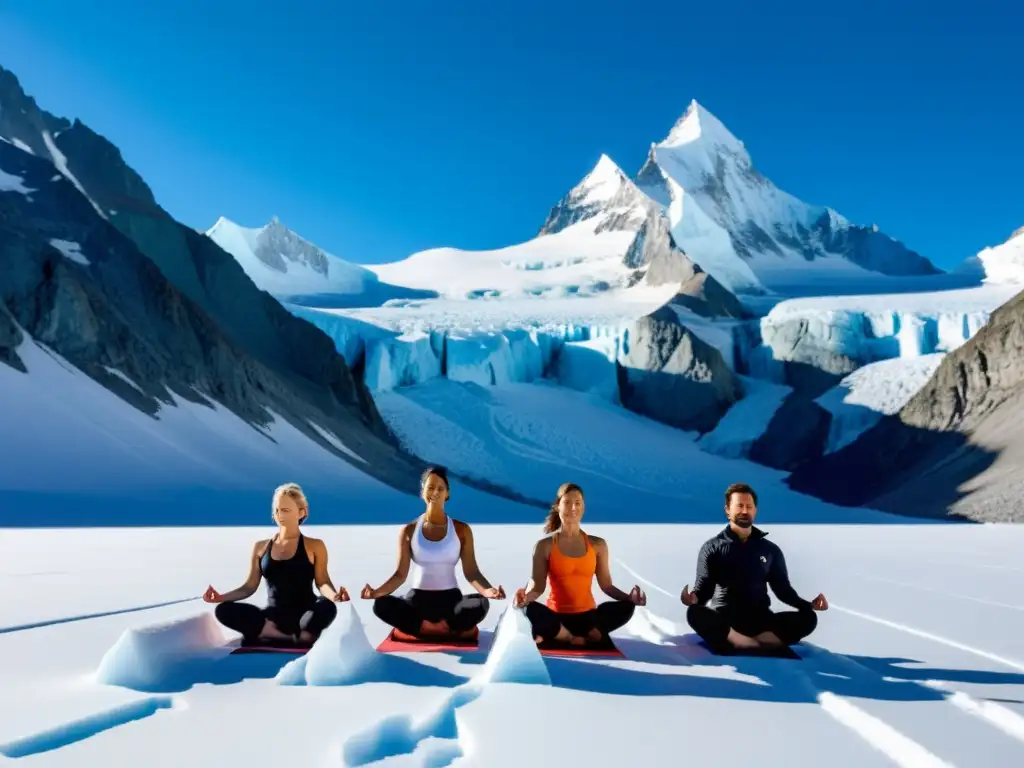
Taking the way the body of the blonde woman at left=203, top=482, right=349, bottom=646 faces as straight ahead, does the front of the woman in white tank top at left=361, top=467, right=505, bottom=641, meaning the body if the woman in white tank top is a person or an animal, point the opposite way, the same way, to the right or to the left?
the same way

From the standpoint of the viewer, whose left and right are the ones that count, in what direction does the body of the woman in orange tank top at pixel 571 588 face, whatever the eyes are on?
facing the viewer

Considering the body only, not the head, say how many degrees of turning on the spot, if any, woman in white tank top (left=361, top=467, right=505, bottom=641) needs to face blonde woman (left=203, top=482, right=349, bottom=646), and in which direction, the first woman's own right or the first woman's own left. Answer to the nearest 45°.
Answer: approximately 90° to the first woman's own right

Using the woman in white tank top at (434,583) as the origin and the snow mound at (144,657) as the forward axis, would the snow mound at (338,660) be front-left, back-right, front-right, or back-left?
front-left

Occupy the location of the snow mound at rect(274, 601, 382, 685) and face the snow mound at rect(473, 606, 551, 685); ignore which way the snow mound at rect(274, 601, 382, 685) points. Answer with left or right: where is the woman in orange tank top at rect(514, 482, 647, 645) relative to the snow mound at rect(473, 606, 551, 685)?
left

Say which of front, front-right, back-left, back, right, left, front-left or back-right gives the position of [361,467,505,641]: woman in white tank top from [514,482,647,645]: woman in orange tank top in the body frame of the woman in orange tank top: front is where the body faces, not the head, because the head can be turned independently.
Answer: right

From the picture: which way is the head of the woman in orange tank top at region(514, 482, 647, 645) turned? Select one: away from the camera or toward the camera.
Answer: toward the camera

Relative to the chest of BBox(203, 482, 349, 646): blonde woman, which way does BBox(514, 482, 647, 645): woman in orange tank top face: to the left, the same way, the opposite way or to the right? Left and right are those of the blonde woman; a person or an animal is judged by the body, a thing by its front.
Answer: the same way

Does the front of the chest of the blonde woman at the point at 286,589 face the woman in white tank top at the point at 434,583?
no

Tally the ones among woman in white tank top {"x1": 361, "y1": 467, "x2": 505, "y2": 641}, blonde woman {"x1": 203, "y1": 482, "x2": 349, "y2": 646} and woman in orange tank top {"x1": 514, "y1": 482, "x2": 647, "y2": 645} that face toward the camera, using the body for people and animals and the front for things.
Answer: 3

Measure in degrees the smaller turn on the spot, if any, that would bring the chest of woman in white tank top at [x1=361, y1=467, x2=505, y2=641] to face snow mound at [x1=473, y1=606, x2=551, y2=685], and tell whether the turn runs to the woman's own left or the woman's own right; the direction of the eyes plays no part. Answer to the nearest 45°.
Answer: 0° — they already face it

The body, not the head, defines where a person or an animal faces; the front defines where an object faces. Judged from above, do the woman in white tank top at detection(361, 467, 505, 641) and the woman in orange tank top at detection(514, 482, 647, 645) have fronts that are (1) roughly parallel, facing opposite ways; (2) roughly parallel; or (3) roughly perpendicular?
roughly parallel

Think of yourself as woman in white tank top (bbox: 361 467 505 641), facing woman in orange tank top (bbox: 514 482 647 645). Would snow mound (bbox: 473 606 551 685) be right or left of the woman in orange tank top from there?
right

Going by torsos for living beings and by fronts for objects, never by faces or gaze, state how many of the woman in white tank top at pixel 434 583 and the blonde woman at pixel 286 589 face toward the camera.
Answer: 2

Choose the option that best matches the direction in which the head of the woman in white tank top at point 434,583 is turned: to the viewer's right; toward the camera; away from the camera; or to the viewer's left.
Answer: toward the camera

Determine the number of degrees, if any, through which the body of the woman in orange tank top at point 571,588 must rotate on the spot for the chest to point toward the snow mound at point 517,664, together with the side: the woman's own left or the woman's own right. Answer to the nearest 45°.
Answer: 0° — they already face it
